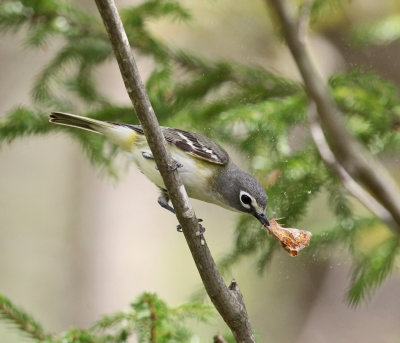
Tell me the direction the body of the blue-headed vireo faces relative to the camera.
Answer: to the viewer's right
